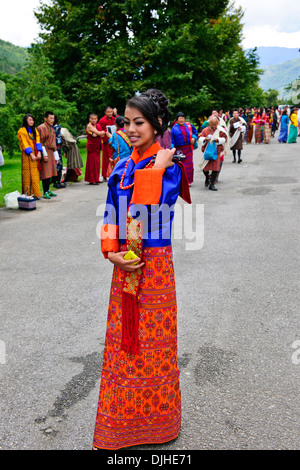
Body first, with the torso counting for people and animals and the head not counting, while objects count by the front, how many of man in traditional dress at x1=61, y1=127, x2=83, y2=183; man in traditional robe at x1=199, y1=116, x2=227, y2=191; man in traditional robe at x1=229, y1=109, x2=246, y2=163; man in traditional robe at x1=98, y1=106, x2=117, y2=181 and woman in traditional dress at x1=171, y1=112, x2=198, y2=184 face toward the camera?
4

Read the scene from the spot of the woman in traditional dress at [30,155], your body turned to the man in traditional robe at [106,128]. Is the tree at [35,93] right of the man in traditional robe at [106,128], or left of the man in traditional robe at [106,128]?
left

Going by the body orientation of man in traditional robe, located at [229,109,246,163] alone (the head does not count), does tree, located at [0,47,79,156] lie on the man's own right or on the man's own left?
on the man's own right

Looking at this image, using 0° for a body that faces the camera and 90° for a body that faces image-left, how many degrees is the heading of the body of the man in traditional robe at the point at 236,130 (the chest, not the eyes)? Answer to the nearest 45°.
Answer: approximately 0°

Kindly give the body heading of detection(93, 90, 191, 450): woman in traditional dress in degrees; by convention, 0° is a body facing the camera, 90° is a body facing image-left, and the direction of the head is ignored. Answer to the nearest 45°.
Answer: approximately 45°

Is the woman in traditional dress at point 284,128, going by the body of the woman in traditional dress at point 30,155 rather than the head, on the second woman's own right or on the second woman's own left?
on the second woman's own left

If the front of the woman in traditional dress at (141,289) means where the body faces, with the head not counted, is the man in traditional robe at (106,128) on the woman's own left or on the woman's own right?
on the woman's own right

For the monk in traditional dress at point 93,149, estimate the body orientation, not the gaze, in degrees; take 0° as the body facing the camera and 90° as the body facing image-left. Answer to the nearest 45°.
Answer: approximately 315°

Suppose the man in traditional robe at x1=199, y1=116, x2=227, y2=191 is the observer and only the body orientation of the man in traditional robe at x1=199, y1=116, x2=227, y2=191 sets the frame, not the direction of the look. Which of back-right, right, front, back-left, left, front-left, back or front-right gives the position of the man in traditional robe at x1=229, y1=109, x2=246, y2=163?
back
